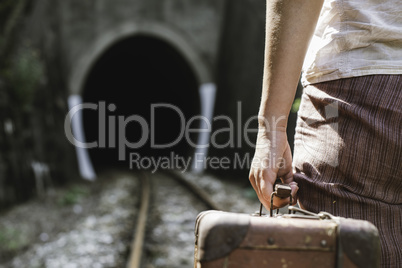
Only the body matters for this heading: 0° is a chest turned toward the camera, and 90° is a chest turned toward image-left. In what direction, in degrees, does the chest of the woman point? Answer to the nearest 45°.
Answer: approximately 180°
